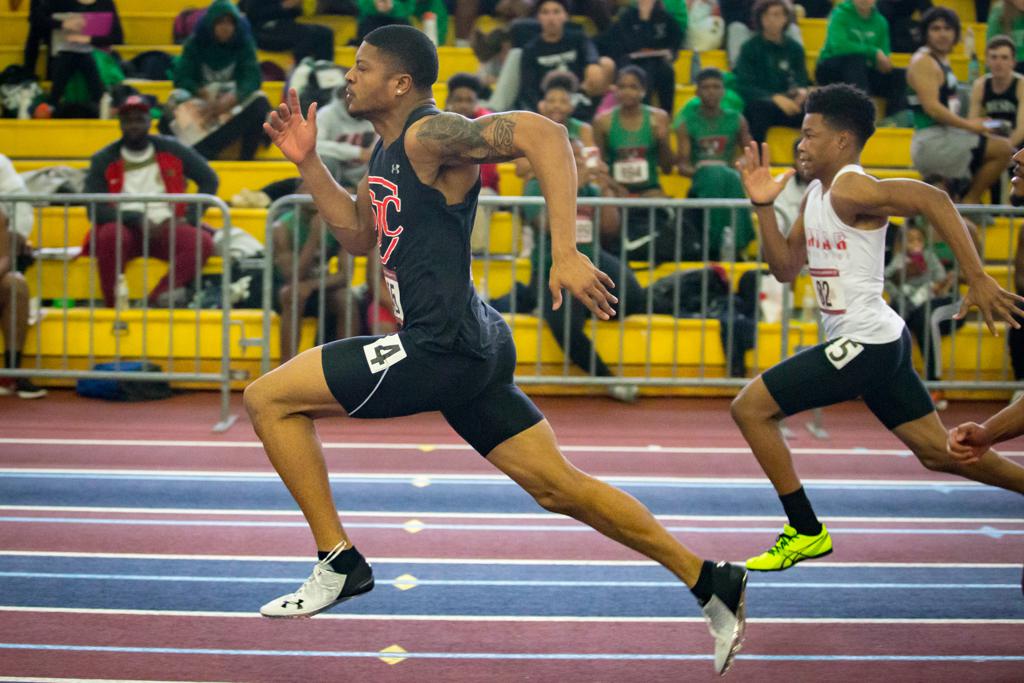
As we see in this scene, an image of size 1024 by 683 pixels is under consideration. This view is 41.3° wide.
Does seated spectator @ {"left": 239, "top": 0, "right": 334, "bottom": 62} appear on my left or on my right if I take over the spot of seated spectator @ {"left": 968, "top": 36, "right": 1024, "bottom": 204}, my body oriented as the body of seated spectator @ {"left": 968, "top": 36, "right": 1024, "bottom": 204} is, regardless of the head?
on my right

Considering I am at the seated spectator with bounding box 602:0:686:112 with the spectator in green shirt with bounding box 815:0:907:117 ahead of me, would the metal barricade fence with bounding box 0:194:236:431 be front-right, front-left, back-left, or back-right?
back-right

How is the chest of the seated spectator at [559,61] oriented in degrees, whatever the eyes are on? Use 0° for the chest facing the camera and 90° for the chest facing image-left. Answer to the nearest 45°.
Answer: approximately 0°

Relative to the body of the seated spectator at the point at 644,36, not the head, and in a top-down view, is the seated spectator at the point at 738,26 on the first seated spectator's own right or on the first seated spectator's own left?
on the first seated spectator's own left

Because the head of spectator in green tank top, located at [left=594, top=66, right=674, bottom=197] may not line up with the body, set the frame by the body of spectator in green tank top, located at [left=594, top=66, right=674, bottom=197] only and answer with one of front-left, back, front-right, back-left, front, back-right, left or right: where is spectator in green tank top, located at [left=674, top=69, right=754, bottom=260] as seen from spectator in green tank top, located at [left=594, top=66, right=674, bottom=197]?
back-left
